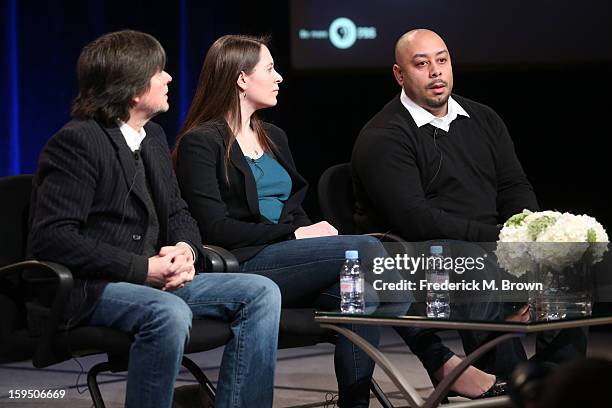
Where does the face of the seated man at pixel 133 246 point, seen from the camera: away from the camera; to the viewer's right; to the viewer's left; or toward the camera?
to the viewer's right

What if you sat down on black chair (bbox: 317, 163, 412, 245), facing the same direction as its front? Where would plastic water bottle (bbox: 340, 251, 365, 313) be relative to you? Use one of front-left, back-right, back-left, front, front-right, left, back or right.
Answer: front-right

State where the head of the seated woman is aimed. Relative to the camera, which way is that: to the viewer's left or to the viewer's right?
to the viewer's right

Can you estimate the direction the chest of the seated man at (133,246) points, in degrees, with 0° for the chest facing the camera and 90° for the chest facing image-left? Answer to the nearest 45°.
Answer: approximately 315°

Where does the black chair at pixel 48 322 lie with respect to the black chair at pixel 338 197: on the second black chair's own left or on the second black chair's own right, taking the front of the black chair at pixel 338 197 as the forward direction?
on the second black chair's own right

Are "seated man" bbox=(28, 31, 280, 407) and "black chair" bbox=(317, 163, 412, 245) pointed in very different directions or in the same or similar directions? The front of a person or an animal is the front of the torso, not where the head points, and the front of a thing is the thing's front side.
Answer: same or similar directions

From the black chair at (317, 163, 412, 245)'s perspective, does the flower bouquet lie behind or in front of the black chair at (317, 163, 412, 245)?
in front

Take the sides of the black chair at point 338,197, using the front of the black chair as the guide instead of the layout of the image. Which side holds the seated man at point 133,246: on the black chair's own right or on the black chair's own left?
on the black chair's own right

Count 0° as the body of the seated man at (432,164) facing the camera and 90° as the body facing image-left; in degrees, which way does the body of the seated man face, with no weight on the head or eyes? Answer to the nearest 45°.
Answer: approximately 315°

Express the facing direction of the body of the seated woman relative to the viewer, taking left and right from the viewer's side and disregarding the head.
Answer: facing the viewer and to the right of the viewer

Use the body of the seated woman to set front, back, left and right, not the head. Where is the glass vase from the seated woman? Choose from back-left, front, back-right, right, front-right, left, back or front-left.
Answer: front

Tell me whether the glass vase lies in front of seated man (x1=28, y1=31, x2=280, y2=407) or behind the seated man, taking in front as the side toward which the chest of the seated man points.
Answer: in front

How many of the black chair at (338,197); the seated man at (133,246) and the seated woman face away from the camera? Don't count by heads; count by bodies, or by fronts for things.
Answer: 0

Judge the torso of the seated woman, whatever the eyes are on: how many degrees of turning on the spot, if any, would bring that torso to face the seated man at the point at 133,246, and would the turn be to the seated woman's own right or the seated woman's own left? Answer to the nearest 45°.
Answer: approximately 90° to the seated woman's own right
